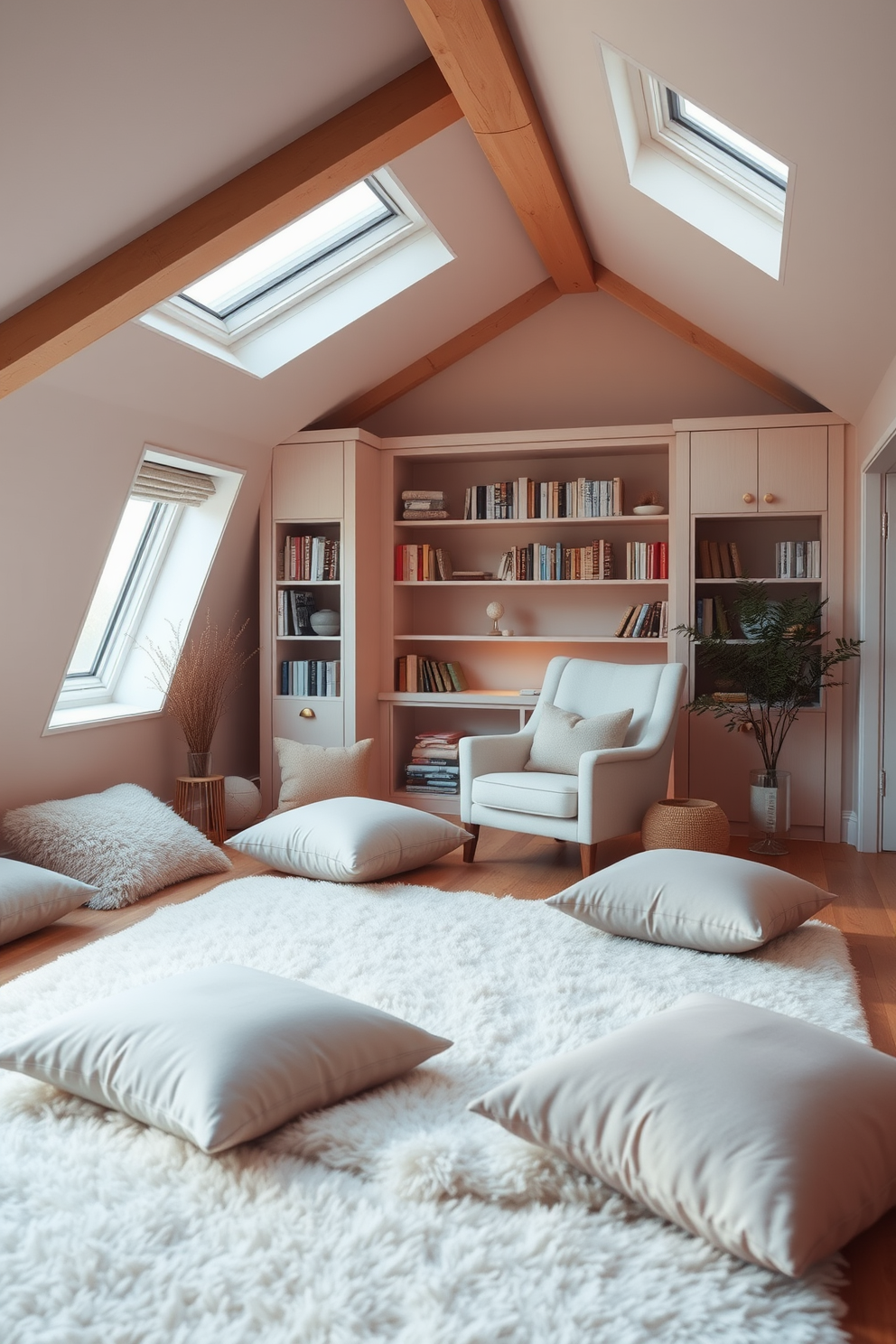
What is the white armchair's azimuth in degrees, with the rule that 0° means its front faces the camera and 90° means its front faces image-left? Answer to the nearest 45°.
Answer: approximately 45°

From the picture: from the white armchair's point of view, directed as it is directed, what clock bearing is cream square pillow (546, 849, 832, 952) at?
The cream square pillow is roughly at 10 o'clock from the white armchair.

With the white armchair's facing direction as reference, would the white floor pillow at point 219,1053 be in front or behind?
in front

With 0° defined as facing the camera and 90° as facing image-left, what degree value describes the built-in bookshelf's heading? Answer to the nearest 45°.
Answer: approximately 0°

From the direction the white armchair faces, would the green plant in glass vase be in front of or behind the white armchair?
behind

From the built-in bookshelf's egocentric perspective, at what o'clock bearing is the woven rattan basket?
The woven rattan basket is roughly at 11 o'clock from the built-in bookshelf.

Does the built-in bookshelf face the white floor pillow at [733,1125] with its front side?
yes

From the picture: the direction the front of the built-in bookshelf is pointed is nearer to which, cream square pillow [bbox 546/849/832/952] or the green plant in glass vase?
the cream square pillow

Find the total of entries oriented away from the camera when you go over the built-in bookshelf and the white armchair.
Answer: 0

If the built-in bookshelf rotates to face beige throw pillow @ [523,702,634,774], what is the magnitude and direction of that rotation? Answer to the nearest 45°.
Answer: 0° — it already faces it
